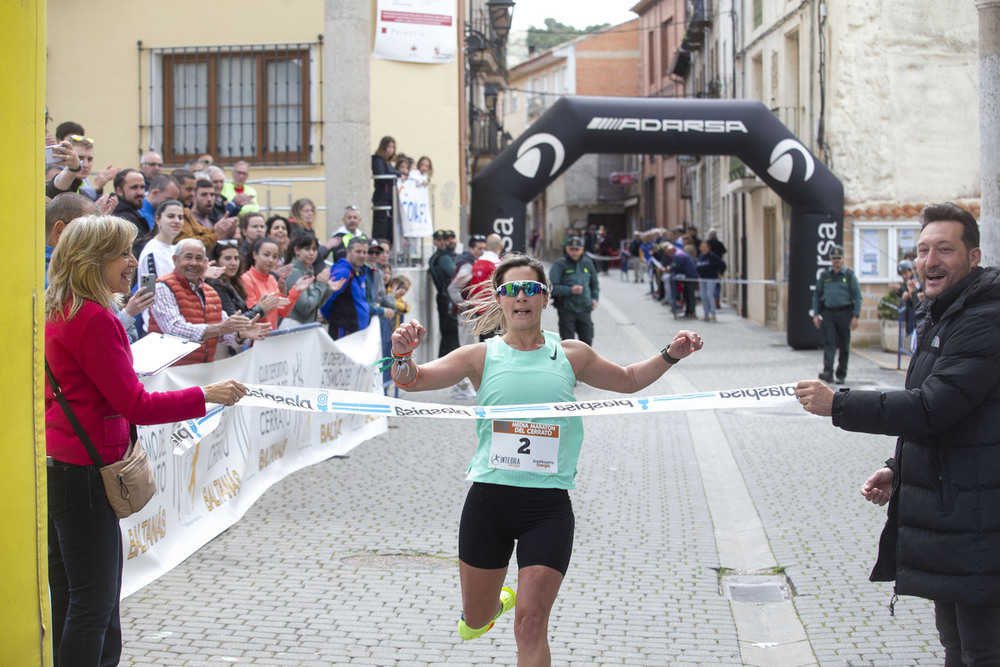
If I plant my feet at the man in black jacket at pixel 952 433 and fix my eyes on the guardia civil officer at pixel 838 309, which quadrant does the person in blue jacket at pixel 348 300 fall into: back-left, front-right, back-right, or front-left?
front-left

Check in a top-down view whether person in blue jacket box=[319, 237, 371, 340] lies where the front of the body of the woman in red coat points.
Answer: no

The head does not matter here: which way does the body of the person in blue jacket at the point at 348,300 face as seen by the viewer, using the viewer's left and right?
facing the viewer and to the right of the viewer

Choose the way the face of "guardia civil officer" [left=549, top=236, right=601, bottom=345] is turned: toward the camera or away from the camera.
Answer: toward the camera

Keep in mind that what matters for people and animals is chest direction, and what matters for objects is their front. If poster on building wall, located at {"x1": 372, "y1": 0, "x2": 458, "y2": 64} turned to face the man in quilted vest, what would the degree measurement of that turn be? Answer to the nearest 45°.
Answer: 0° — it already faces them

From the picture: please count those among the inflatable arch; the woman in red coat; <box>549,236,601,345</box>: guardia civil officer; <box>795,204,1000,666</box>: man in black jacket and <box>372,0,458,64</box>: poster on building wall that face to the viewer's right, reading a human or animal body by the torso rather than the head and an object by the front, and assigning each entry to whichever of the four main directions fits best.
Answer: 1

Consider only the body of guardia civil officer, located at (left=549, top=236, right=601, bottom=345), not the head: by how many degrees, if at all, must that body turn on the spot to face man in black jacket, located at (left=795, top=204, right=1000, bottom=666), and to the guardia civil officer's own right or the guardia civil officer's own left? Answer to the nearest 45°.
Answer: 0° — they already face them

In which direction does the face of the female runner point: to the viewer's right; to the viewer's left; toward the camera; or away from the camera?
toward the camera

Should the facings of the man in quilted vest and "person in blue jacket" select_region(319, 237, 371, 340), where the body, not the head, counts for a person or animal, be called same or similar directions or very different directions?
same or similar directions

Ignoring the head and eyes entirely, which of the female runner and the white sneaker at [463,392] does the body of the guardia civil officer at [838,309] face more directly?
the female runner

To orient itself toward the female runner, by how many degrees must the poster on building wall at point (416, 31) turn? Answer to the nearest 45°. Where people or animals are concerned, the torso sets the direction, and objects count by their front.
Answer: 0° — it already faces them

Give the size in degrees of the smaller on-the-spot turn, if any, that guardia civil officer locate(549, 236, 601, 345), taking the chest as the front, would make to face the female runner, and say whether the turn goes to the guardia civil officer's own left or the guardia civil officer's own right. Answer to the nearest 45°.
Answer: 0° — they already face them

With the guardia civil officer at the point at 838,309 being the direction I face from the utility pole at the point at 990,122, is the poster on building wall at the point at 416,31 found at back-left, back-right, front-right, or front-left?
front-left
